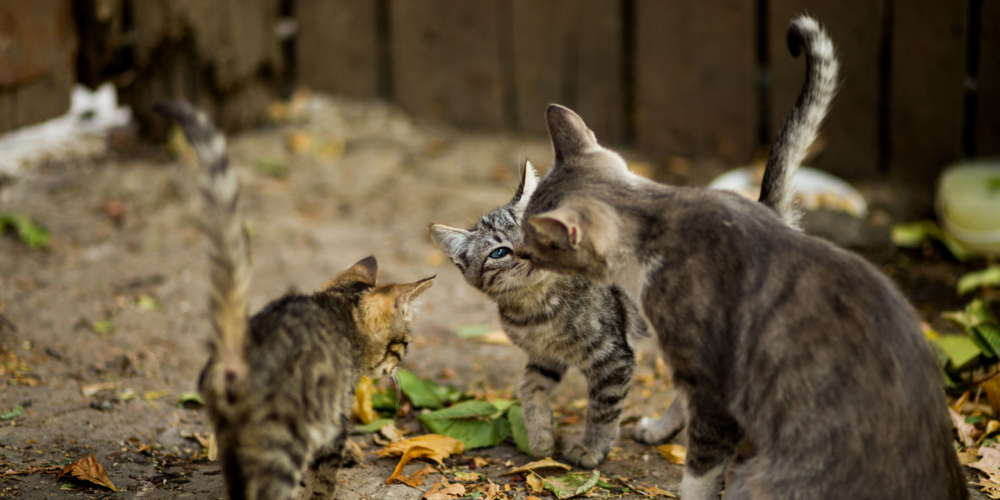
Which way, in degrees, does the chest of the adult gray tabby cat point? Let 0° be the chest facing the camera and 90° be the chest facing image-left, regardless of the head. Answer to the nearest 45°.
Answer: approximately 90°

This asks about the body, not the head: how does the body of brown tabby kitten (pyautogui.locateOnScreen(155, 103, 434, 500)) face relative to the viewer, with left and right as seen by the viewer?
facing away from the viewer and to the right of the viewer

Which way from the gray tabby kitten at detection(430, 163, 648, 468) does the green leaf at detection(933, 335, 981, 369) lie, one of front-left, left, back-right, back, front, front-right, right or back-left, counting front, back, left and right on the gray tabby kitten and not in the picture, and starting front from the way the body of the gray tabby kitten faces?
back-left

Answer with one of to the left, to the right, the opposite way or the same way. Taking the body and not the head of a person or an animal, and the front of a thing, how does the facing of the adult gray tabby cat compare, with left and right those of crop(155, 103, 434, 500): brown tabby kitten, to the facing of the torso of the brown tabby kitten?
to the left
